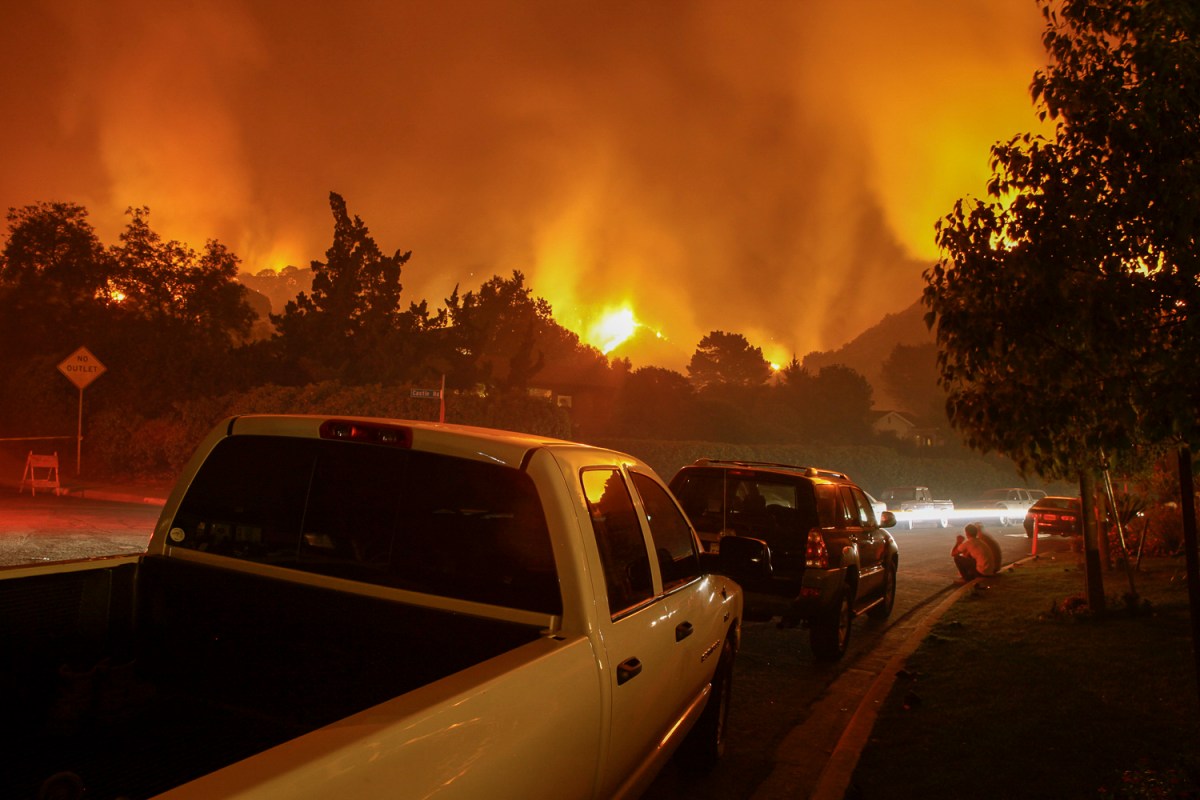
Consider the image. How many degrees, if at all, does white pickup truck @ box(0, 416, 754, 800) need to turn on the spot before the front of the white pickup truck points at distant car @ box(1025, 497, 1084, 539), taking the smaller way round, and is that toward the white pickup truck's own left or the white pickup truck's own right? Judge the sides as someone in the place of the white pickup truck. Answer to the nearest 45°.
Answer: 0° — it already faces it

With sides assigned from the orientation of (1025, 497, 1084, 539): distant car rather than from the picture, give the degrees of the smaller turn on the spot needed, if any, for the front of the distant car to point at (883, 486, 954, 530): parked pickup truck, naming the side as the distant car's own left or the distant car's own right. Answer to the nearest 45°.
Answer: approximately 45° to the distant car's own left

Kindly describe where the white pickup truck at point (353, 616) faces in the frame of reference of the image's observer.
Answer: facing away from the viewer and to the right of the viewer

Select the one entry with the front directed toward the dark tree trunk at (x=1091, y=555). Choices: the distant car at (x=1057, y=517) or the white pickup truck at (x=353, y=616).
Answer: the white pickup truck

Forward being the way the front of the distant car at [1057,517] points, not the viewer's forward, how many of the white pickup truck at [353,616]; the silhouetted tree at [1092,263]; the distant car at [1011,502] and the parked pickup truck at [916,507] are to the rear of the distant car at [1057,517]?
2

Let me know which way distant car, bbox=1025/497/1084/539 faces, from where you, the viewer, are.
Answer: facing away from the viewer

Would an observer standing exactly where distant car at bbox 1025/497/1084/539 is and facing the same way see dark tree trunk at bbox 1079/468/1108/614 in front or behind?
behind

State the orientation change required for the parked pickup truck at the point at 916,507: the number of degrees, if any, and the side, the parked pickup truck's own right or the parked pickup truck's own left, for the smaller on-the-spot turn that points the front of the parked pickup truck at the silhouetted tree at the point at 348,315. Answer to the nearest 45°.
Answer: approximately 135° to the parked pickup truck's own right

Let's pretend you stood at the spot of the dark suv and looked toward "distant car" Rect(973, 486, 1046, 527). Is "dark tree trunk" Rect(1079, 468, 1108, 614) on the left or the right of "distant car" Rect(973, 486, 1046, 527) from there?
right

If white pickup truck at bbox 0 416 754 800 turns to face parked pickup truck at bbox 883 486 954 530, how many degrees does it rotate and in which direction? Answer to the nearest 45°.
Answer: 0° — it already faces it
